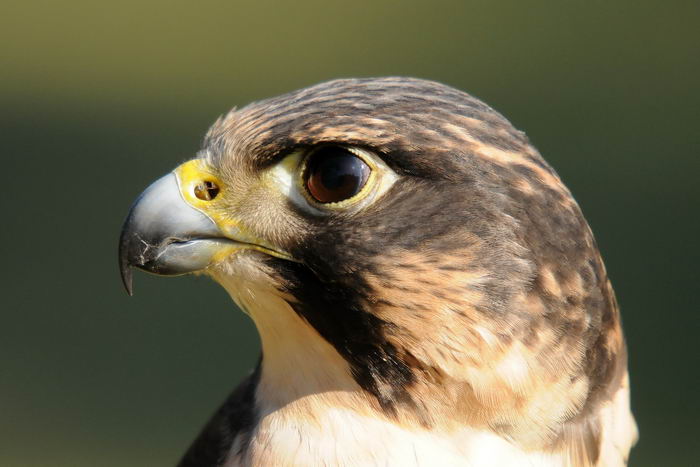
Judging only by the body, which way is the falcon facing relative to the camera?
to the viewer's left
